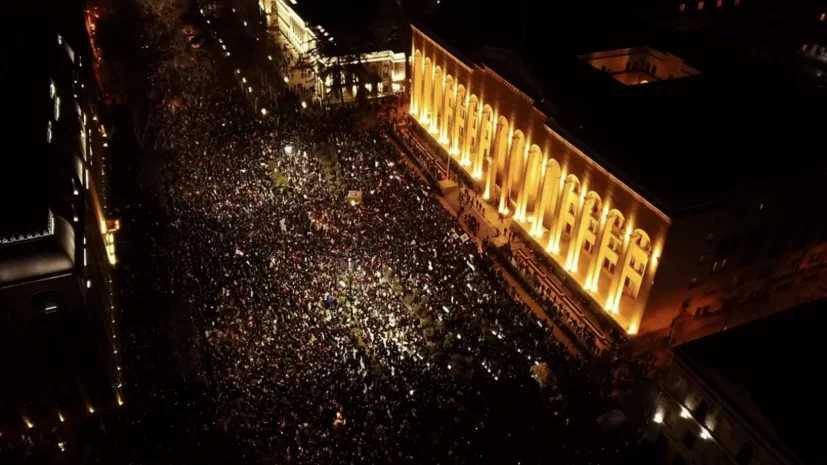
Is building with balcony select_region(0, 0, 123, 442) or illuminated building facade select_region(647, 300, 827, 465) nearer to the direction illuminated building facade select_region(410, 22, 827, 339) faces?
the building with balcony

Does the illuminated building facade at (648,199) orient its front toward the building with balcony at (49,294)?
yes

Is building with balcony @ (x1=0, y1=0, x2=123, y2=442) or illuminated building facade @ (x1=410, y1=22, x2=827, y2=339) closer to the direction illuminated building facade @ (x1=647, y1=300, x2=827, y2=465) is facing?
the building with balcony

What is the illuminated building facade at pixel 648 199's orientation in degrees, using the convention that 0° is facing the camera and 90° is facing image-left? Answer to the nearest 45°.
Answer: approximately 45°

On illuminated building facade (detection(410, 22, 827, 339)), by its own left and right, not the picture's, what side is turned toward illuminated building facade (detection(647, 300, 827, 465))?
left

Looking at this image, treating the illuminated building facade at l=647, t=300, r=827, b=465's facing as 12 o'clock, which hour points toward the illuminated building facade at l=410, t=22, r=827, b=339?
the illuminated building facade at l=410, t=22, r=827, b=339 is roughly at 3 o'clock from the illuminated building facade at l=647, t=300, r=827, b=465.

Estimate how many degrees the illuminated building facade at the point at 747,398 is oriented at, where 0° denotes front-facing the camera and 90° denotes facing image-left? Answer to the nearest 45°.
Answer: approximately 45°

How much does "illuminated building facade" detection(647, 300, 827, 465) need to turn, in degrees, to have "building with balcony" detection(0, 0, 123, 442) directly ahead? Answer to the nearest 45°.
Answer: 0° — it already faces it
